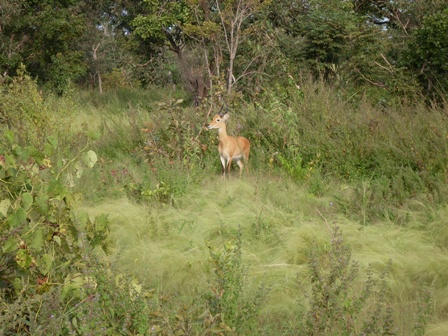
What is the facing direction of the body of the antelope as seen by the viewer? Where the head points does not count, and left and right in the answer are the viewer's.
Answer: facing the viewer and to the left of the viewer

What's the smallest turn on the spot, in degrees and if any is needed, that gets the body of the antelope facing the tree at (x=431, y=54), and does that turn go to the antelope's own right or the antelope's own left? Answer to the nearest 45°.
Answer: approximately 180°
